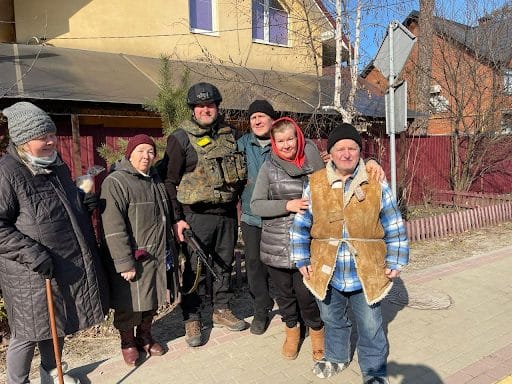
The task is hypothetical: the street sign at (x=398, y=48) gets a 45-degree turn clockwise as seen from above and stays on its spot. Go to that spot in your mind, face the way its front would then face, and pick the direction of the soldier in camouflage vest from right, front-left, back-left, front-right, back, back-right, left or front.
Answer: back-right

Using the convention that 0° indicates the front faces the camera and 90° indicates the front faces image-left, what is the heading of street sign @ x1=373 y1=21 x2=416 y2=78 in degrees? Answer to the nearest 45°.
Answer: approximately 225°

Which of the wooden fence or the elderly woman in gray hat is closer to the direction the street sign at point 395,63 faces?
the wooden fence

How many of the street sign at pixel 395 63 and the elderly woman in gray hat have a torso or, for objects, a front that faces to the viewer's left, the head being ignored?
0

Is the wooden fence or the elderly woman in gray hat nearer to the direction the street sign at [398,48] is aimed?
the wooden fence

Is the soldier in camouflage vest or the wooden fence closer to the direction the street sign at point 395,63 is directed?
the wooden fence

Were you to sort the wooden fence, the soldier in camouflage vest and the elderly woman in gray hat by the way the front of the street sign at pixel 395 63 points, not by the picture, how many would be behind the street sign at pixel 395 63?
2

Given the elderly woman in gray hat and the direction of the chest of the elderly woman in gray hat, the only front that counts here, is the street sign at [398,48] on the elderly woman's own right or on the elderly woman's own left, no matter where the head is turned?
on the elderly woman's own left

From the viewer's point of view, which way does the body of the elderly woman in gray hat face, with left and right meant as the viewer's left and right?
facing the viewer and to the right of the viewer

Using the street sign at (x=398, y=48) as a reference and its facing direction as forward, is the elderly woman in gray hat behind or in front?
behind

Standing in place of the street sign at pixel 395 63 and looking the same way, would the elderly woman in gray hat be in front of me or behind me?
behind

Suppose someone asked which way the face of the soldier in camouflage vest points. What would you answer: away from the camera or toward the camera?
toward the camera

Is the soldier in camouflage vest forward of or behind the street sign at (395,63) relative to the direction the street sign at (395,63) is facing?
behind

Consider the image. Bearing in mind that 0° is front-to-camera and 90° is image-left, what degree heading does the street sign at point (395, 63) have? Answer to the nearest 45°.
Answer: approximately 225°
